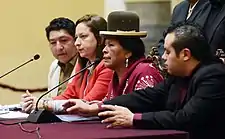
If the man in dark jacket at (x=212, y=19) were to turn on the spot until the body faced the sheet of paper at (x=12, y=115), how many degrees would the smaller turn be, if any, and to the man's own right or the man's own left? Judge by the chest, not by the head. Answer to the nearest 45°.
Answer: approximately 45° to the man's own right

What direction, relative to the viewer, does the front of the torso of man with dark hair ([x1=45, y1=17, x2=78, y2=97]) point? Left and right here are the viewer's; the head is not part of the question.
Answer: facing the viewer and to the left of the viewer

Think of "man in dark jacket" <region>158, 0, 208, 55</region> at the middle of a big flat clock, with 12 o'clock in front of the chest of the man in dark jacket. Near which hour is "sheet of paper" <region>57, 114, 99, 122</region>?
The sheet of paper is roughly at 12 o'clock from the man in dark jacket.

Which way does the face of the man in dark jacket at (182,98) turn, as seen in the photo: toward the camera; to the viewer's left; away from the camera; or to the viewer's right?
to the viewer's left

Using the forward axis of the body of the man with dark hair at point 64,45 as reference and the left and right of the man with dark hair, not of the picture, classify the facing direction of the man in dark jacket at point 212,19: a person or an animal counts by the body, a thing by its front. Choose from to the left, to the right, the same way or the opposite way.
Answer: the same way

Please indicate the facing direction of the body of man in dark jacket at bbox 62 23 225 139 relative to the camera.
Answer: to the viewer's left

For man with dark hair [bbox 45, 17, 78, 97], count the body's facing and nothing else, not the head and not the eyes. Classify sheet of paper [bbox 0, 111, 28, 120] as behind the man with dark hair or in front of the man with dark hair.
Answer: in front

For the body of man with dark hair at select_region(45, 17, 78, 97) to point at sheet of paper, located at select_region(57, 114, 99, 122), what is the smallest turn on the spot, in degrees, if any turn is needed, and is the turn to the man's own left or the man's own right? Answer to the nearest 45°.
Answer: approximately 45° to the man's own left

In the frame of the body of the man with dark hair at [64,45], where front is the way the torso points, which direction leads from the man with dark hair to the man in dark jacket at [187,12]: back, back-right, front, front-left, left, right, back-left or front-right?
left

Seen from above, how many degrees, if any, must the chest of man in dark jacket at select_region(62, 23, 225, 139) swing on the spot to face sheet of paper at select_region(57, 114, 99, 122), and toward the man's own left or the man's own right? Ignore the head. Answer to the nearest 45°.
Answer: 0° — they already face it

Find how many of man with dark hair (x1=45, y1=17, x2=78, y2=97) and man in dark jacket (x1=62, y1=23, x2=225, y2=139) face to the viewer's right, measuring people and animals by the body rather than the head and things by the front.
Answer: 0

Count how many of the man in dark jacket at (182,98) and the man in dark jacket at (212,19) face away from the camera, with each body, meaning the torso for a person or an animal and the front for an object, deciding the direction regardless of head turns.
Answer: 0

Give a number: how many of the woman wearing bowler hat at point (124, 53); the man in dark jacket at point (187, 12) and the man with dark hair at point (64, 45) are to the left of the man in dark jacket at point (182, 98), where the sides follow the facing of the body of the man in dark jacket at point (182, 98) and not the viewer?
0
